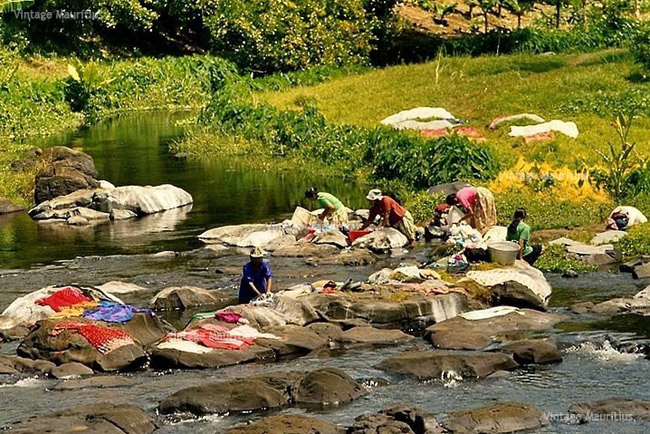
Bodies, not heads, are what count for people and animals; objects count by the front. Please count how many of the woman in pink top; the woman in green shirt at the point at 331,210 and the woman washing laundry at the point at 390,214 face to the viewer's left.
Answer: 3

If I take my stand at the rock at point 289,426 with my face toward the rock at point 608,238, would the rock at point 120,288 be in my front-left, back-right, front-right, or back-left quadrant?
front-left

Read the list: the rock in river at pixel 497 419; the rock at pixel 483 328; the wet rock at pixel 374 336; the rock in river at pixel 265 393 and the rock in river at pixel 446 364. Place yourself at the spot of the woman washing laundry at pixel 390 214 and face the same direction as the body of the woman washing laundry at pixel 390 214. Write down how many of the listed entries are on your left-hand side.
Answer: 5

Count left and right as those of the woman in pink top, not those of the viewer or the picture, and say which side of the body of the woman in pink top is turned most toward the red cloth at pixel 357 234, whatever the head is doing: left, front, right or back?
front

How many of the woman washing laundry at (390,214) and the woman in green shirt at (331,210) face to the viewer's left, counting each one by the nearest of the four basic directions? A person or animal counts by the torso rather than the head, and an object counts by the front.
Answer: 2

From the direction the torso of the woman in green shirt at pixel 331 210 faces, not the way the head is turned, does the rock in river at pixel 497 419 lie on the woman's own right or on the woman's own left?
on the woman's own left

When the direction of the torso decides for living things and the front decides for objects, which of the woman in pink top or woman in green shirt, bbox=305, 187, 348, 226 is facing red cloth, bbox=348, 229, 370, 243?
the woman in pink top

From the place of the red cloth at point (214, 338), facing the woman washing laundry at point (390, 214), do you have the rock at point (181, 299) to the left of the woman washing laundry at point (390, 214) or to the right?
left

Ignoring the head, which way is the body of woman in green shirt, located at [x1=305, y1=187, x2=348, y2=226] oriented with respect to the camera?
to the viewer's left

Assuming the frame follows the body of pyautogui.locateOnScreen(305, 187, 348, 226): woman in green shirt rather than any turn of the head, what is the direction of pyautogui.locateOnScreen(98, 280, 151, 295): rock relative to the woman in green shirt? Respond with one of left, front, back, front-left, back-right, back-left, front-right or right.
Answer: front-left

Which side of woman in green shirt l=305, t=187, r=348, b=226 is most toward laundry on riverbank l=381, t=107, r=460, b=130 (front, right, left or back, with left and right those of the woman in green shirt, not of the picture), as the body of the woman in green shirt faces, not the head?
right

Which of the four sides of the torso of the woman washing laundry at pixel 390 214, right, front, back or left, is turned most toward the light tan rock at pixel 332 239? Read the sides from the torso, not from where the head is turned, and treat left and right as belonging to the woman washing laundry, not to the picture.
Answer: front

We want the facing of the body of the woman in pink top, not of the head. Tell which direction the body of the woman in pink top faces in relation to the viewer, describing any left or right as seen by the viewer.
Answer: facing to the left of the viewer

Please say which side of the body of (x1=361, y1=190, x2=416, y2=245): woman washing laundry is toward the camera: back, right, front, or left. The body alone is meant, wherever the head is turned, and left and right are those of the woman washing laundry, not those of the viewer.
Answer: left

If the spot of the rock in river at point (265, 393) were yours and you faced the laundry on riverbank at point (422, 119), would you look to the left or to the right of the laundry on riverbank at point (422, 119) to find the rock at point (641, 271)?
right

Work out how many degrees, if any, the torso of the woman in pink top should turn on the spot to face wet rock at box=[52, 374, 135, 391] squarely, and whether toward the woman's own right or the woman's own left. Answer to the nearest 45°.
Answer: approximately 45° to the woman's own left

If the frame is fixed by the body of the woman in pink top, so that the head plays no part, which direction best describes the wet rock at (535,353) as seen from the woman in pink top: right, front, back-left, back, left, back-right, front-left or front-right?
left

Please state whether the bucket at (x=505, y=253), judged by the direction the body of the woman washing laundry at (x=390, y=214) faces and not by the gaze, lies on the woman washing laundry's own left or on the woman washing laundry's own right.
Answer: on the woman washing laundry's own left

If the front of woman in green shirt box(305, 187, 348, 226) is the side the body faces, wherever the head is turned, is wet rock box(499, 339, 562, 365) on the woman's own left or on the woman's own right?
on the woman's own left
